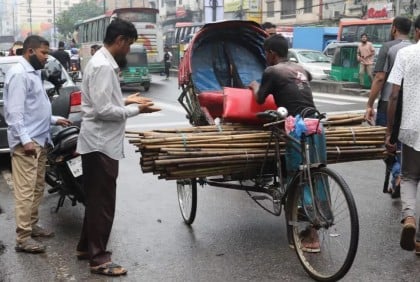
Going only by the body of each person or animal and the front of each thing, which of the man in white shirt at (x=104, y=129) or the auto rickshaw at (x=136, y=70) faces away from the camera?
the auto rickshaw

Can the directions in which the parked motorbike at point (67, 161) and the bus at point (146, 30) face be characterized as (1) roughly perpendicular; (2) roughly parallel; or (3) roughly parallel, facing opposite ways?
roughly parallel

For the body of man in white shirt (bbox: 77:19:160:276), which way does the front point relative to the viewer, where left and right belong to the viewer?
facing to the right of the viewer

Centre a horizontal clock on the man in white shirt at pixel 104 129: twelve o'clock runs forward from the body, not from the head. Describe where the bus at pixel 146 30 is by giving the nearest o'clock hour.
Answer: The bus is roughly at 9 o'clock from the man in white shirt.

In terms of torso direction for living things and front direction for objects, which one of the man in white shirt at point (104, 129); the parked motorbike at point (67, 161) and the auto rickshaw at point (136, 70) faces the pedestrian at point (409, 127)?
the man in white shirt

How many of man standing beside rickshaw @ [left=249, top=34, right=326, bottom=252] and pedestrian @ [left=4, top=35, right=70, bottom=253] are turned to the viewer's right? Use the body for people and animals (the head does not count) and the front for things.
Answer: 1

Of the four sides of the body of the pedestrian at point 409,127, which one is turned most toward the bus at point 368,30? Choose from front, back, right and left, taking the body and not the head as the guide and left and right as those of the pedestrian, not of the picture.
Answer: front

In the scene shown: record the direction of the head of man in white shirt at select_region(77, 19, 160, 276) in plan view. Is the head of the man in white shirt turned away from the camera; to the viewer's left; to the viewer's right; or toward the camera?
to the viewer's right

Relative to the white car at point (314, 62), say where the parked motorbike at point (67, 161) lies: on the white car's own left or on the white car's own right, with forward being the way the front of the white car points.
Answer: on the white car's own right

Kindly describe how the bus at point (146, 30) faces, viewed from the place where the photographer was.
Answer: facing away from the viewer and to the left of the viewer

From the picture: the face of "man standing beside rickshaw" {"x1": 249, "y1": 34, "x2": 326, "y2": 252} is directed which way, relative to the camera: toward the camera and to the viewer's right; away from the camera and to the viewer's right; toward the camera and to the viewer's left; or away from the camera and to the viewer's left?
away from the camera and to the viewer's left

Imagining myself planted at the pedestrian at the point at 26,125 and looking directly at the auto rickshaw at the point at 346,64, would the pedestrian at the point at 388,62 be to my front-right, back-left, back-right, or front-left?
front-right

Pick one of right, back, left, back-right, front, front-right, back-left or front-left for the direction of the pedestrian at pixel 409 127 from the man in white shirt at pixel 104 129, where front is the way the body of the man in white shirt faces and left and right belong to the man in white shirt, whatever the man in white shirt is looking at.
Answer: front

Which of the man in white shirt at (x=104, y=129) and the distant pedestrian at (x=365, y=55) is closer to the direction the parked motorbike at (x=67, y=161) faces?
the distant pedestrian

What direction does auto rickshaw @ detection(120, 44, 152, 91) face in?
away from the camera
